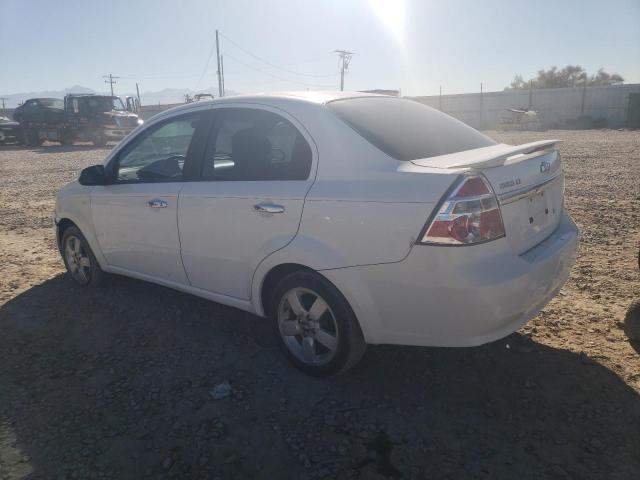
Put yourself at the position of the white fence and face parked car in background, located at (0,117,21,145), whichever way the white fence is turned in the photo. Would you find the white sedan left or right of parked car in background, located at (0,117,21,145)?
left

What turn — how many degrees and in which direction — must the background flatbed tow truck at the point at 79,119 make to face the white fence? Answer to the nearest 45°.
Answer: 0° — it already faces it

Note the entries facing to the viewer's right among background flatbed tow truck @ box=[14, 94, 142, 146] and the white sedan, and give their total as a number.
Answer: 1

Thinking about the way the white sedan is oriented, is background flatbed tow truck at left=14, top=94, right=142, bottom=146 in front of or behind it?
in front

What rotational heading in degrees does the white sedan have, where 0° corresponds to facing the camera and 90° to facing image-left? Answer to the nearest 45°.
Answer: approximately 135°

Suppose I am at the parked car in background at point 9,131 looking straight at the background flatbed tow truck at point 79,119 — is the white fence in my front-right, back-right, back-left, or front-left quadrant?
front-left

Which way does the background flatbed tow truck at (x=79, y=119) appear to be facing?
to the viewer's right
